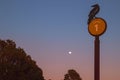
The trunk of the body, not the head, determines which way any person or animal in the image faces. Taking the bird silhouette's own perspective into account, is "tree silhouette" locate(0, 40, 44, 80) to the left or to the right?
on its left
